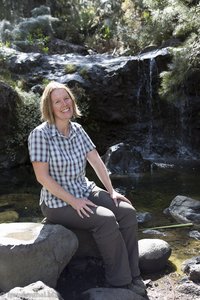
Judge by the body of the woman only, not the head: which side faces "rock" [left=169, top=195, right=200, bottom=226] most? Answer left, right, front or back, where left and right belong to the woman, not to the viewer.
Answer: left

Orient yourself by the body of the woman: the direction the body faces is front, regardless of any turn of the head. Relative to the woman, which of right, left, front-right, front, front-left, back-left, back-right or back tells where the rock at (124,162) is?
back-left

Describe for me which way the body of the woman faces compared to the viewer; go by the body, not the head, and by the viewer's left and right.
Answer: facing the viewer and to the right of the viewer

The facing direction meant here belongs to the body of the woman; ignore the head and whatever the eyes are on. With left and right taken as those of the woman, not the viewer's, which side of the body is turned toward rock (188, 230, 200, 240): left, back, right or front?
left

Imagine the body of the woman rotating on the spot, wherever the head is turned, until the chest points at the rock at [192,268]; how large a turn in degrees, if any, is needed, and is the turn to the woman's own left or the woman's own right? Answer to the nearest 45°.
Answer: approximately 45° to the woman's own left
